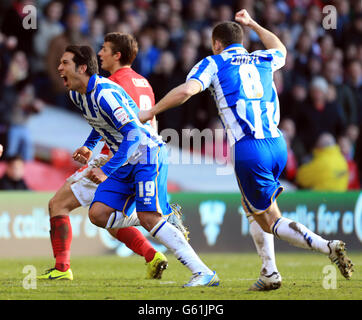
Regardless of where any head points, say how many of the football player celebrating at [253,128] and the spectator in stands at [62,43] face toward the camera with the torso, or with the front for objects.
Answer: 1

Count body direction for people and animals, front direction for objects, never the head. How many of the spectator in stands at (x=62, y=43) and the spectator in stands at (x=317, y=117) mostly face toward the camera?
2

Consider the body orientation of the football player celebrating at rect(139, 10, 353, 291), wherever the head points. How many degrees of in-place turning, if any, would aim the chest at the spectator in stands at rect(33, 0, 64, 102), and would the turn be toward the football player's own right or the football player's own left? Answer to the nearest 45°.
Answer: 0° — they already face them

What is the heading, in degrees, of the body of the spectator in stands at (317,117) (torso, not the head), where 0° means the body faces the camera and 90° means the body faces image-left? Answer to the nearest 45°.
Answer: approximately 0°

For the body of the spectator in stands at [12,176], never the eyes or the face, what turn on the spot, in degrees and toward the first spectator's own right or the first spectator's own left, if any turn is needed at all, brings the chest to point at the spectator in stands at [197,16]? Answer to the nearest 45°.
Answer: approximately 135° to the first spectator's own left

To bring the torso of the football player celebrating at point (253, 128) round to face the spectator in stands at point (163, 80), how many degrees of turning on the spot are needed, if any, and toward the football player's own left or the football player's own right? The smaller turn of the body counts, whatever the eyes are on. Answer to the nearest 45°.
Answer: approximately 45° to the football player's own right

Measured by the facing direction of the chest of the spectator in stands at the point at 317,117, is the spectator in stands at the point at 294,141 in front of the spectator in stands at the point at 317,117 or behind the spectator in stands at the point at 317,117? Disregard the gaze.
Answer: in front

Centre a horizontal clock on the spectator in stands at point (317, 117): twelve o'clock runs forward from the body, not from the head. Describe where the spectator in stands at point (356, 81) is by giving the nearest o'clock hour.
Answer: the spectator in stands at point (356, 81) is roughly at 7 o'clock from the spectator in stands at point (317, 117).

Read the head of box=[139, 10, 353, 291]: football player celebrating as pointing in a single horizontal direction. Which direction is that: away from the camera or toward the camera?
away from the camera

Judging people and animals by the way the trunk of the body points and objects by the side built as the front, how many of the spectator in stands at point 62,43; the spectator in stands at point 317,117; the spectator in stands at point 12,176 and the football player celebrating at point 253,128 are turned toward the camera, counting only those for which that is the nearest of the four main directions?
3

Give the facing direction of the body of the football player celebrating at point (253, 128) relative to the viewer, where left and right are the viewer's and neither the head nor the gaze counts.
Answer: facing away from the viewer and to the left of the viewer

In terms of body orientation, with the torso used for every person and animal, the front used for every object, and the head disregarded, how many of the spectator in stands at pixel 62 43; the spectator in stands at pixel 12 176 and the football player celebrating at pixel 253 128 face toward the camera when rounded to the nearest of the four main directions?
2

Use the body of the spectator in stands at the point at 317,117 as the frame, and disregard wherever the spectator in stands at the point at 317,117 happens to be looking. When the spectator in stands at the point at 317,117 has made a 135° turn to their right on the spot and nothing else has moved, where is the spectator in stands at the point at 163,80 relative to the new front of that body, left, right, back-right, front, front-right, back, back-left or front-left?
left

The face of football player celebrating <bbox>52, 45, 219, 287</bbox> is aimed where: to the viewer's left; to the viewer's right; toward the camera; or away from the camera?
to the viewer's left
